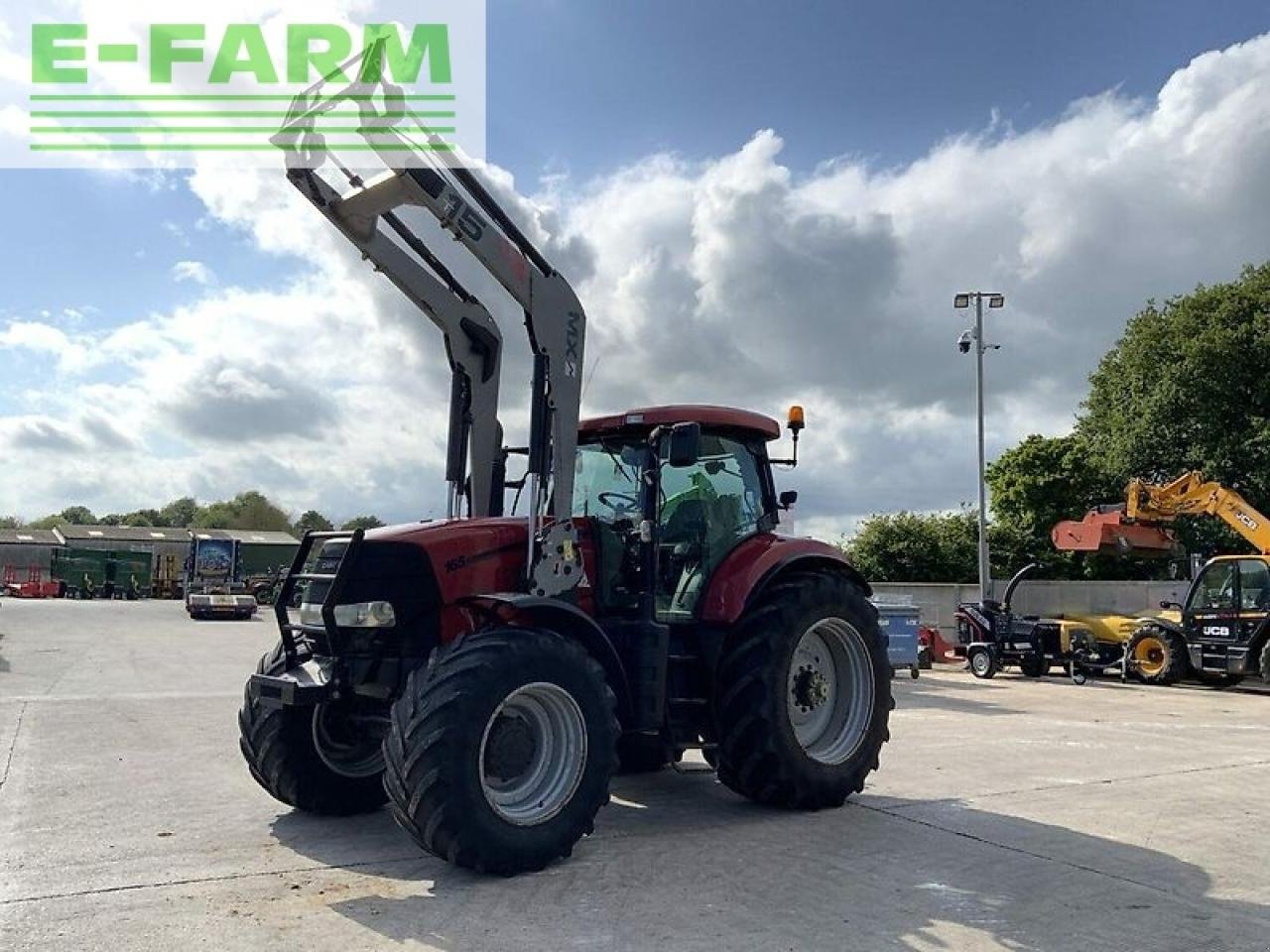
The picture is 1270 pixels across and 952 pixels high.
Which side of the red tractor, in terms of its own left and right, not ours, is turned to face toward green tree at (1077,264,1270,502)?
back

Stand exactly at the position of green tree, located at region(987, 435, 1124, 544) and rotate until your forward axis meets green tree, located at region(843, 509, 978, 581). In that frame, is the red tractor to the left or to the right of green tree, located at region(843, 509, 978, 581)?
left

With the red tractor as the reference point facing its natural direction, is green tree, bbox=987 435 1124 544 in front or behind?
behind

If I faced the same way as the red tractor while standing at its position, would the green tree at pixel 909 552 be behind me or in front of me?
behind

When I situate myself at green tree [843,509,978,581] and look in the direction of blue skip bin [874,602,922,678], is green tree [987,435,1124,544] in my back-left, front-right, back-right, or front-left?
back-left

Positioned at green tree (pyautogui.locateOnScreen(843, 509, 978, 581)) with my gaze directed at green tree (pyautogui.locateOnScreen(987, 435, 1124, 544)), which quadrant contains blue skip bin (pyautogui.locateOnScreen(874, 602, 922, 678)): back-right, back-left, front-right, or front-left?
back-right

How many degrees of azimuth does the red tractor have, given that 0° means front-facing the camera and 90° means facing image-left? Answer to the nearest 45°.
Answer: approximately 45°
